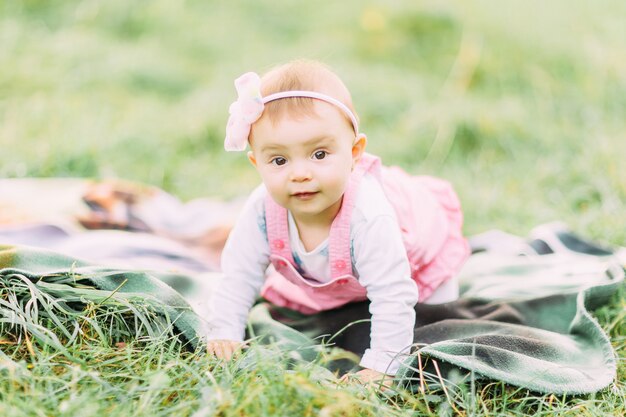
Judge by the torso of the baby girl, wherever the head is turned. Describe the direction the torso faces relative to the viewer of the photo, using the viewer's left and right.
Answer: facing the viewer and to the left of the viewer
